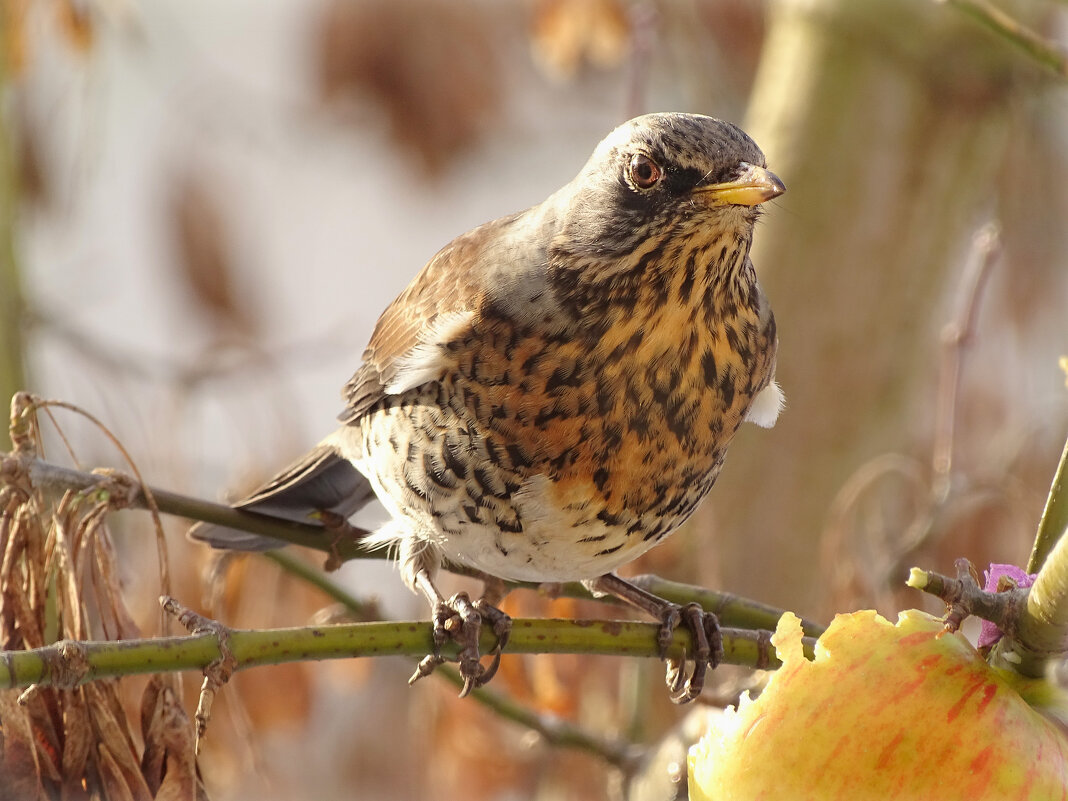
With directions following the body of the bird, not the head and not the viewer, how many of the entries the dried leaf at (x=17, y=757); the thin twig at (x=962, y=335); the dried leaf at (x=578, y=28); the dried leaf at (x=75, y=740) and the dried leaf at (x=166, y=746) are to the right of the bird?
3

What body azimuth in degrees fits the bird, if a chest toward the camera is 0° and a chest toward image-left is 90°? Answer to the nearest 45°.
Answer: approximately 315°

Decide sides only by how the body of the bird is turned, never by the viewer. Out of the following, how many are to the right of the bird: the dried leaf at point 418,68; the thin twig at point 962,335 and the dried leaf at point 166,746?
1

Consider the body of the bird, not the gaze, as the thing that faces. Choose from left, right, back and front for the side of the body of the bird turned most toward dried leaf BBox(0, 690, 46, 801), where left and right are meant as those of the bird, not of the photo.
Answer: right

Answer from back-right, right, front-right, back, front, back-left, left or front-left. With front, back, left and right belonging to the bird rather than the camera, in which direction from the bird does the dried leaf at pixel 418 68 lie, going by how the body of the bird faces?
back-left

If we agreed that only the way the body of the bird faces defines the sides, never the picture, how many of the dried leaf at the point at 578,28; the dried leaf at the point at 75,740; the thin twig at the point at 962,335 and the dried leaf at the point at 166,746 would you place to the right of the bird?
2

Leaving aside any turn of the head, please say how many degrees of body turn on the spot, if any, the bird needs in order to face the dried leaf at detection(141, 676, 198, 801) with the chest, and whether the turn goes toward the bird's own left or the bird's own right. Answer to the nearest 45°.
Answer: approximately 90° to the bird's own right

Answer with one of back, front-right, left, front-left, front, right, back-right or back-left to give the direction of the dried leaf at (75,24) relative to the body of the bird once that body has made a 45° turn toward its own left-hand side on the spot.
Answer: back-left

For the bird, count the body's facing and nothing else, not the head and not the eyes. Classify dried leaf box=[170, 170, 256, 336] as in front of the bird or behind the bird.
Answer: behind

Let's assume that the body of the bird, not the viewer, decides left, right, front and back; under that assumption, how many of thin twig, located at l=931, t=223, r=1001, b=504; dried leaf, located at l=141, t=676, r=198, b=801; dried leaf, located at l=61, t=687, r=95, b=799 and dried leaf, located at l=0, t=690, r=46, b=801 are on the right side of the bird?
3

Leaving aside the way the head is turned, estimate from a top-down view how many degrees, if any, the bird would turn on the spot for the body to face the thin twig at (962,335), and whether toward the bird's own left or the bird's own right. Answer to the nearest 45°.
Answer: approximately 45° to the bird's own left

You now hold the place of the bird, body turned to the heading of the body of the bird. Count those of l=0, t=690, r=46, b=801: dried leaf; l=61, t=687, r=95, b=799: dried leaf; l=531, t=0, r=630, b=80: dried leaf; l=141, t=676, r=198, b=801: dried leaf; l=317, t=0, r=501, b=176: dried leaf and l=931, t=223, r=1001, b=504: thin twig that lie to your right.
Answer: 3

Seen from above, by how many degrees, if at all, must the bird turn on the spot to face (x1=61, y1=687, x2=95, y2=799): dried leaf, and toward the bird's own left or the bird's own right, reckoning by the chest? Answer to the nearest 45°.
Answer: approximately 90° to the bird's own right
